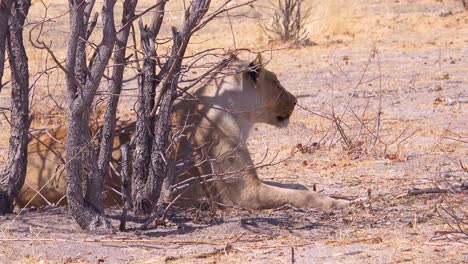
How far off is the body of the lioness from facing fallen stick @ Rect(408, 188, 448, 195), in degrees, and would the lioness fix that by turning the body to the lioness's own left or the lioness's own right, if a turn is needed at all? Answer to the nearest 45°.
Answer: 0° — it already faces it

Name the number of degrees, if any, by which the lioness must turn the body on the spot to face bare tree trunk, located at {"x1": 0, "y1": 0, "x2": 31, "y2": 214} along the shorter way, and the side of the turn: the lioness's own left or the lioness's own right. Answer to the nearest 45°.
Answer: approximately 180°

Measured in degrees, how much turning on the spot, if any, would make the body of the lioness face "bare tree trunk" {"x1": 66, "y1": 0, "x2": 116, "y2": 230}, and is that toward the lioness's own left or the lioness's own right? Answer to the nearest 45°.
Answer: approximately 135° to the lioness's own right

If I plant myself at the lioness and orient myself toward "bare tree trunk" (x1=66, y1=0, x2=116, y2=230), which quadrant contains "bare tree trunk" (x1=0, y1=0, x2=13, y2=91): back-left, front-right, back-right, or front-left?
front-right

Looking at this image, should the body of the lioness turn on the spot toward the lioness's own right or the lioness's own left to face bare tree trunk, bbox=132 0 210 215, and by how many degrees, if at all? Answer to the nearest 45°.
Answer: approximately 135° to the lioness's own right

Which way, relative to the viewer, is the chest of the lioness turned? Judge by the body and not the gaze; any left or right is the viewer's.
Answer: facing to the right of the viewer

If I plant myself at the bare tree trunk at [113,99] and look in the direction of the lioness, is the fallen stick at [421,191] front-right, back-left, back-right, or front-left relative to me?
front-right
